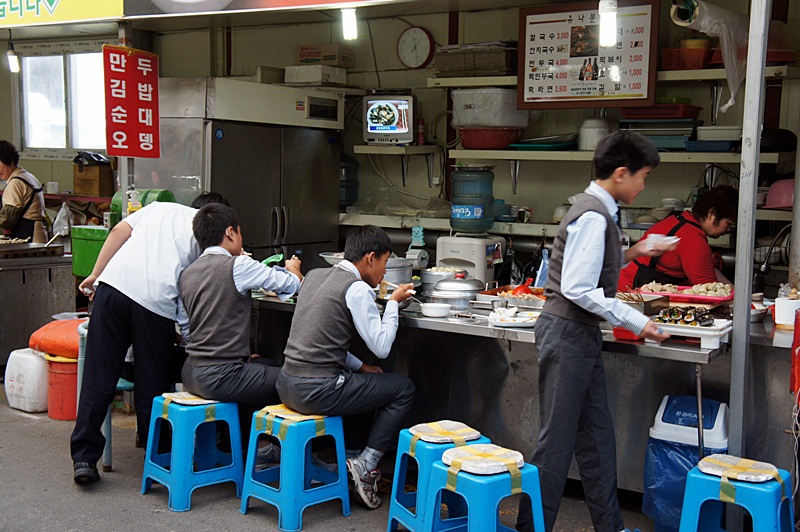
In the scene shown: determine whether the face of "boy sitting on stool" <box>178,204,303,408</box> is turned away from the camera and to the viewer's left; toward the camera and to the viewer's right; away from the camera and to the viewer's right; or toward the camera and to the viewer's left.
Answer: away from the camera and to the viewer's right

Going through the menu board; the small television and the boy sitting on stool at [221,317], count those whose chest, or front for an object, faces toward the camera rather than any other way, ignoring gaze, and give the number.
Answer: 2

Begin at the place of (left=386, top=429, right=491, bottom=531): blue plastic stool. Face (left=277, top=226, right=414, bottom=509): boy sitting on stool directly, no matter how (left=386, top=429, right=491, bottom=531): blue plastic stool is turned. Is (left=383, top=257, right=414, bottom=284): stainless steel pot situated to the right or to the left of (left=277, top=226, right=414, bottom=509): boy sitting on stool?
right

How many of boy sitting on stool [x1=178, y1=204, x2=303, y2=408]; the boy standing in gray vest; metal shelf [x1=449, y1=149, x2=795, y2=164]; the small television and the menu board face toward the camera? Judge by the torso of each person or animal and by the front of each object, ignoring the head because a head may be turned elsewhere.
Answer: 3

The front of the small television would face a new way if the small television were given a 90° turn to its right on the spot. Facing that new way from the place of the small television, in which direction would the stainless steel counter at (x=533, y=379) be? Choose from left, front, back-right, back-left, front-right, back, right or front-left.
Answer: left

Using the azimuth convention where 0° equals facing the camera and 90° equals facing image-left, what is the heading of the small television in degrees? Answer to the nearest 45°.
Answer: approximately 0°

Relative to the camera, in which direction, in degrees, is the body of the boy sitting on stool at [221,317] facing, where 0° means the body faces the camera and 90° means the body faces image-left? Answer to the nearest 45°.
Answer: approximately 225°

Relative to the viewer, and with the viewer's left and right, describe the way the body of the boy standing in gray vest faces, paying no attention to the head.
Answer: facing to the right of the viewer

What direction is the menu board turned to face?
toward the camera

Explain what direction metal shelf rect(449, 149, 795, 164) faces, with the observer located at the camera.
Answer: facing the viewer

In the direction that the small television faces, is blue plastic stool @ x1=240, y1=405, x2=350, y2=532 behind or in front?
in front

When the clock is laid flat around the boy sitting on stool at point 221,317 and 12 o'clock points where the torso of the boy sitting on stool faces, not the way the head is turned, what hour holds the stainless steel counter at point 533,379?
The stainless steel counter is roughly at 2 o'clock from the boy sitting on stool.
